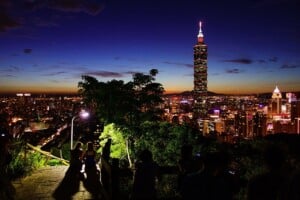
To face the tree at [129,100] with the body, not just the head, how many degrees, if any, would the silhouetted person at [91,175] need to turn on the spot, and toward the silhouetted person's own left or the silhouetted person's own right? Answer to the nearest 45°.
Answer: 0° — they already face it

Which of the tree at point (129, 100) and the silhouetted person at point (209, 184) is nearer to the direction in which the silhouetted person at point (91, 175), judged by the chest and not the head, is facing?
the tree

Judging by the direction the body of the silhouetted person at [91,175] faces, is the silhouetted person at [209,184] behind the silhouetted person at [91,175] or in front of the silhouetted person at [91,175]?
behind

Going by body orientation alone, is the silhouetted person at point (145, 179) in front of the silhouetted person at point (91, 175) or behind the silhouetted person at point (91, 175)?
behind

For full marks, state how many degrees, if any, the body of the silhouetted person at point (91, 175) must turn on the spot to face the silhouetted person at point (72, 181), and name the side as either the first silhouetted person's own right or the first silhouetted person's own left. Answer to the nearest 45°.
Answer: approximately 90° to the first silhouetted person's own left

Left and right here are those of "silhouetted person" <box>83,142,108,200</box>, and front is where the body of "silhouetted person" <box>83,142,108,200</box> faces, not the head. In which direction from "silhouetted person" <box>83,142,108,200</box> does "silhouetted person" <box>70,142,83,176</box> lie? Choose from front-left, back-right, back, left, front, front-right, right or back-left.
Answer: front-left

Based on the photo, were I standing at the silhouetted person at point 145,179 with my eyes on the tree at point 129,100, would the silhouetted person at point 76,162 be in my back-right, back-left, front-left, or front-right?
front-left

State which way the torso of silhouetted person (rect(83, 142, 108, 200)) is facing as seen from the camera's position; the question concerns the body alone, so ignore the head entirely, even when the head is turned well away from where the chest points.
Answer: away from the camera
